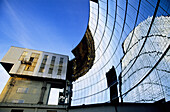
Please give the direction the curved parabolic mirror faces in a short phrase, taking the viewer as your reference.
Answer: facing the viewer and to the left of the viewer

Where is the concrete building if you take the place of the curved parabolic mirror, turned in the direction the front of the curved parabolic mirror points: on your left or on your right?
on your right
